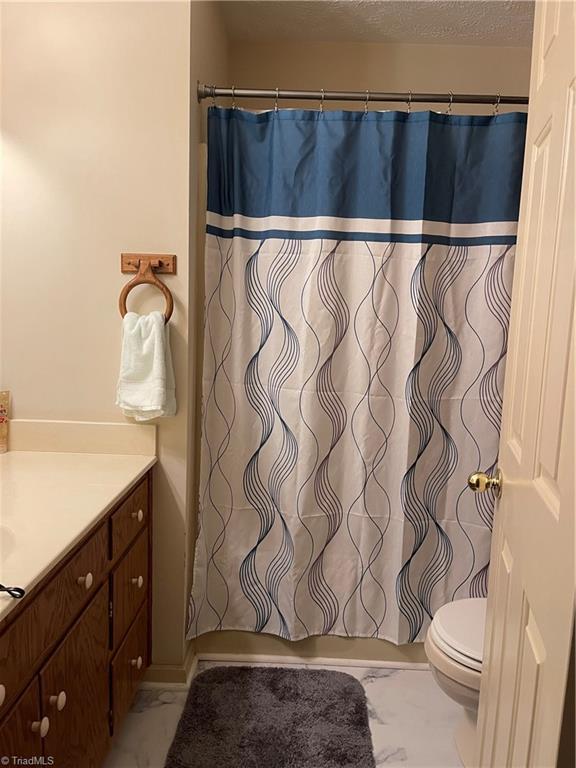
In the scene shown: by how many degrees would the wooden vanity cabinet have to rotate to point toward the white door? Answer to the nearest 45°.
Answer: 0° — it already faces it

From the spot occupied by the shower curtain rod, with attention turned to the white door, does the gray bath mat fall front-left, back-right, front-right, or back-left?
front-right

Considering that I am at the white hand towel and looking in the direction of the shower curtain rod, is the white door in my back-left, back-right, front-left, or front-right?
front-right

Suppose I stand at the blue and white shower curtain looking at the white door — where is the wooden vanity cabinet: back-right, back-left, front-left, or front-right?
front-right

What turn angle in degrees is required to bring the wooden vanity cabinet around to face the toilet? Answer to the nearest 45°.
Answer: approximately 45° to its left

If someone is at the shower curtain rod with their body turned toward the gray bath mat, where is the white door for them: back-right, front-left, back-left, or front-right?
front-left

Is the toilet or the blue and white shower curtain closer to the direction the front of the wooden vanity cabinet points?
the toilet

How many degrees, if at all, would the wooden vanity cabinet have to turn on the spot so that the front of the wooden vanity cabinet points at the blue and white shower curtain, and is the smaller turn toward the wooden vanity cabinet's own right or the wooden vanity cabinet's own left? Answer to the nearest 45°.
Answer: approximately 90° to the wooden vanity cabinet's own left

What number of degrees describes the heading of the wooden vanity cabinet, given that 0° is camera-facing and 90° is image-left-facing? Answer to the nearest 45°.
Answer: approximately 315°
